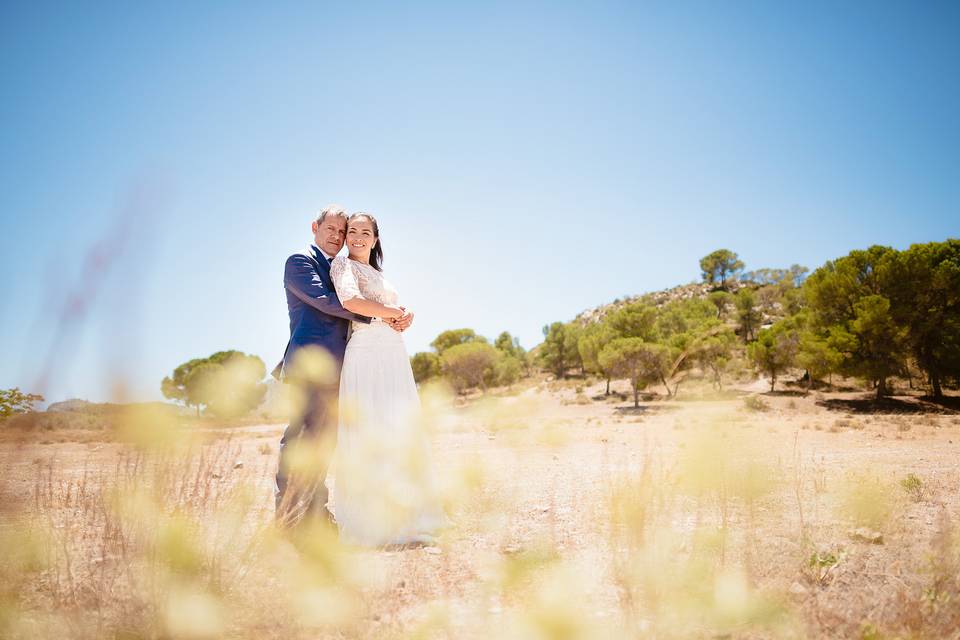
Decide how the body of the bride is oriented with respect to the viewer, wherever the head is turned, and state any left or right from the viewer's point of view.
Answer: facing the viewer and to the right of the viewer
